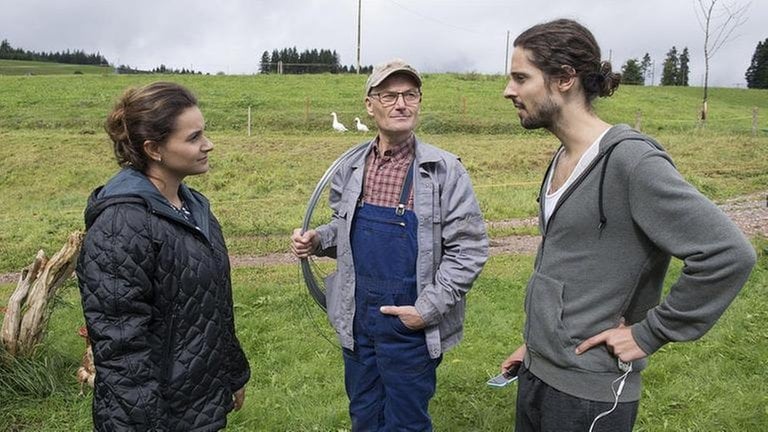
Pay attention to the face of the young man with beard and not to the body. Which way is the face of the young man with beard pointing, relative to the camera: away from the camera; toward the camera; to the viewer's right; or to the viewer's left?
to the viewer's left

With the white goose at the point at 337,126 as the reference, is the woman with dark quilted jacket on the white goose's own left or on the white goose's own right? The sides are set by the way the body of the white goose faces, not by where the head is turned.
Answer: on the white goose's own left

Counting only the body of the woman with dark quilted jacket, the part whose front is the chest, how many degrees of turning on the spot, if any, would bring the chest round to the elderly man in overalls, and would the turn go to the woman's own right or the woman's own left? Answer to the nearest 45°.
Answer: approximately 45° to the woman's own left

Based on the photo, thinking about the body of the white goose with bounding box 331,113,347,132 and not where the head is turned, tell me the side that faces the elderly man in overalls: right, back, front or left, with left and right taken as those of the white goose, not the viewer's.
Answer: left

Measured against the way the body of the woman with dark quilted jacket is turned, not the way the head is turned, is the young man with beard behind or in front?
in front

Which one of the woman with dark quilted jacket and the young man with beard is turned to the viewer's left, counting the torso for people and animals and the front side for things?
the young man with beard

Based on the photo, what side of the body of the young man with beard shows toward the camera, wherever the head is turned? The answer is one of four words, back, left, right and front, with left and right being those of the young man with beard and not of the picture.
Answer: left

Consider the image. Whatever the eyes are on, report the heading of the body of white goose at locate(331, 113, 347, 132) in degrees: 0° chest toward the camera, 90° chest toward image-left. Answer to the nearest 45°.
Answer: approximately 90°

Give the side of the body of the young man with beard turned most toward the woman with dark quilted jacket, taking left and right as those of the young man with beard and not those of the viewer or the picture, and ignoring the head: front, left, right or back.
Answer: front

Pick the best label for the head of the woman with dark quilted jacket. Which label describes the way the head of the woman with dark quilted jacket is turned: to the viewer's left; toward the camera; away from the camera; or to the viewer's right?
to the viewer's right

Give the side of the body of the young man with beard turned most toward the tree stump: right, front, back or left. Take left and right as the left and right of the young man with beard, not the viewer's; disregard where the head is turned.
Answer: front

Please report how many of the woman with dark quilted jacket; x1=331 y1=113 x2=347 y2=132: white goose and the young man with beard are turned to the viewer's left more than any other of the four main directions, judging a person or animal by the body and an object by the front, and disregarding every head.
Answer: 2

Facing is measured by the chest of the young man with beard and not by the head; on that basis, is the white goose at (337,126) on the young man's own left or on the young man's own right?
on the young man's own right

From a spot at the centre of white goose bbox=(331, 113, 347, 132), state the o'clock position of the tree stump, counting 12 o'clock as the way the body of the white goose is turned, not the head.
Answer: The tree stump is roughly at 9 o'clock from the white goose.

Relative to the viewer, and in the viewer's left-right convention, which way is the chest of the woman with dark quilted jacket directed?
facing the viewer and to the right of the viewer

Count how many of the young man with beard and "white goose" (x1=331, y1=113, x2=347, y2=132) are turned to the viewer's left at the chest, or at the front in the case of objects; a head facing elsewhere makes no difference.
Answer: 2

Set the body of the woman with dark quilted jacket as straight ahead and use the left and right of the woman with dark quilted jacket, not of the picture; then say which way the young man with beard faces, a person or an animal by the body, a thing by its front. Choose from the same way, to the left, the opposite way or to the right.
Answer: the opposite way
